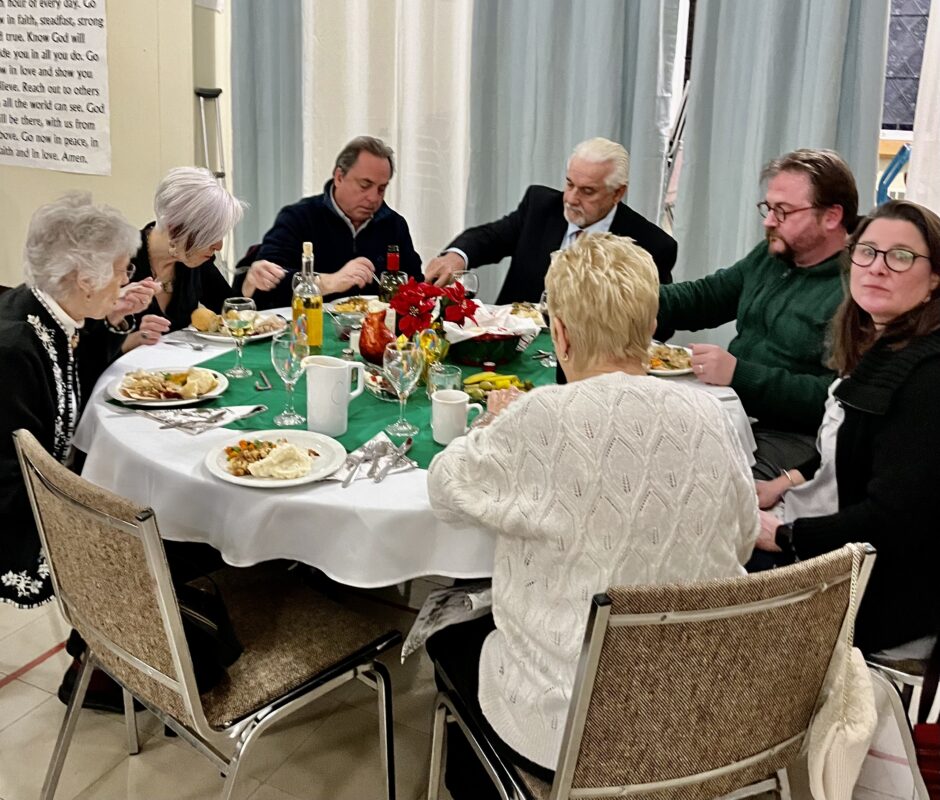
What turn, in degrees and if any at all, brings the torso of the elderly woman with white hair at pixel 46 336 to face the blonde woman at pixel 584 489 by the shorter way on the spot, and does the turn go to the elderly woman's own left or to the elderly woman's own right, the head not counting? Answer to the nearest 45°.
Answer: approximately 45° to the elderly woman's own right

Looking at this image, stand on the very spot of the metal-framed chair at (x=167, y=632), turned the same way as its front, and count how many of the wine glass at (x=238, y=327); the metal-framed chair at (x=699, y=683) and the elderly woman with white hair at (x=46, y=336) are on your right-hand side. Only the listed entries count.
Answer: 1

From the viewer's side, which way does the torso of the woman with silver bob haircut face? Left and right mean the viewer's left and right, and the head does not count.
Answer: facing the viewer and to the right of the viewer

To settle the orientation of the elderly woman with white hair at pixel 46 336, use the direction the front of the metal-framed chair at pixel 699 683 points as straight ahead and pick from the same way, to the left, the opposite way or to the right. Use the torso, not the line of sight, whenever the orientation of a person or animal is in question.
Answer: to the right

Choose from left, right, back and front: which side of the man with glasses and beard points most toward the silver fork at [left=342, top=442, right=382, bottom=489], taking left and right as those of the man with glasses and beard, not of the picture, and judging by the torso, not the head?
front

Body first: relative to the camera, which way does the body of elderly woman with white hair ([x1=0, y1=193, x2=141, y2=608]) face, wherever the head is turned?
to the viewer's right

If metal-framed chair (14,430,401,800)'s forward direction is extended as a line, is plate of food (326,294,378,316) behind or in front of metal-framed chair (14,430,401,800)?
in front

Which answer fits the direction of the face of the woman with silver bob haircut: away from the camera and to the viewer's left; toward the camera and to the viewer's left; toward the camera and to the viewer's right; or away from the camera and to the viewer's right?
toward the camera and to the viewer's right

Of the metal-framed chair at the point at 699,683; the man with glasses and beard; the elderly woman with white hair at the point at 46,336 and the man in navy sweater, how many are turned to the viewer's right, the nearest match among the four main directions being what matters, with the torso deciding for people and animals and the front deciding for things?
1

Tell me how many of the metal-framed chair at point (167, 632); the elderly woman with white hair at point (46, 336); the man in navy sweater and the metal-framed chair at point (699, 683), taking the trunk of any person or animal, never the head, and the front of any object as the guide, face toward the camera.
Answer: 1

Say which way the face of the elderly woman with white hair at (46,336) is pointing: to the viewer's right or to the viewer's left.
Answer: to the viewer's right

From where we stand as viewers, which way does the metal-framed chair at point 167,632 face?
facing away from the viewer and to the right of the viewer

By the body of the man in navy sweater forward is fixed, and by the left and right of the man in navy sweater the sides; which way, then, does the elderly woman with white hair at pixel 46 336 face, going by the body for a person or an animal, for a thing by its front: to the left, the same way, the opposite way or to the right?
to the left

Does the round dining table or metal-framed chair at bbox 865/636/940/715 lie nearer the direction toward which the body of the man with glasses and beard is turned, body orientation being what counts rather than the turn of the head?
the round dining table

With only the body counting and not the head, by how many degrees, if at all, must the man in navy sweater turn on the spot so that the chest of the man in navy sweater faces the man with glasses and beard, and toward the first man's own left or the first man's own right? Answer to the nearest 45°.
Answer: approximately 45° to the first man's own left

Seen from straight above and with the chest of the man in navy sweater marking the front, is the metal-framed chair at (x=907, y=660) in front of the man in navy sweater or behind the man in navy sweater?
in front
